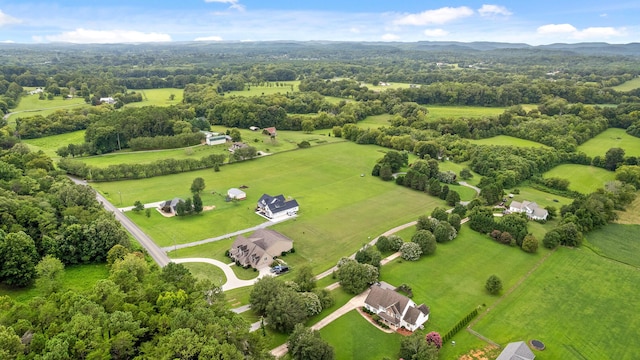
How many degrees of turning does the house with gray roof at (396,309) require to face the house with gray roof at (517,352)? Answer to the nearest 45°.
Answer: approximately 135° to its left

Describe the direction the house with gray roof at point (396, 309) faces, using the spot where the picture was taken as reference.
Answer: facing the viewer and to the left of the viewer
